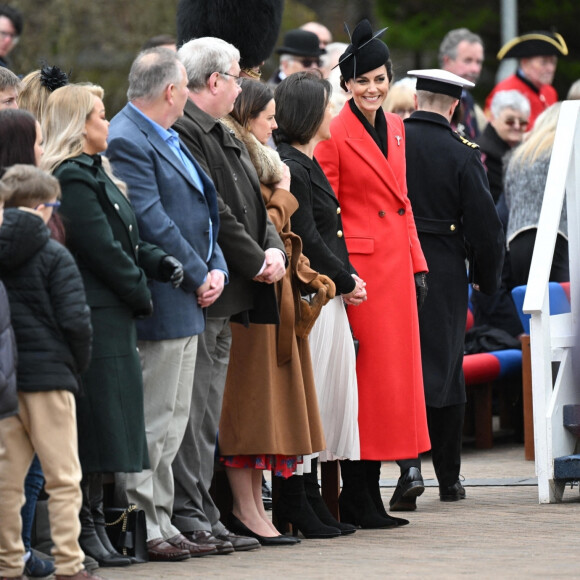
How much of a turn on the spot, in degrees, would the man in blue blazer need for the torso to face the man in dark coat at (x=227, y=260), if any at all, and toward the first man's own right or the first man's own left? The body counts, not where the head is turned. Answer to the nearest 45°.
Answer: approximately 45° to the first man's own left

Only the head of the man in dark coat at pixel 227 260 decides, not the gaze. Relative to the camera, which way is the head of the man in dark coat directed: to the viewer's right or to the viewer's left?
to the viewer's right

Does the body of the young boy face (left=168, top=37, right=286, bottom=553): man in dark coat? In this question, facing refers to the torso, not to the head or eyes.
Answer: yes

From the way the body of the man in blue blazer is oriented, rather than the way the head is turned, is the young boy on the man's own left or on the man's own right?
on the man's own right

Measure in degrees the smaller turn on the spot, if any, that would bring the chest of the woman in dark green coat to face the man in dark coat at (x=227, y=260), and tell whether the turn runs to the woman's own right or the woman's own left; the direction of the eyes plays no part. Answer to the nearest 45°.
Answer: approximately 45° to the woman's own left

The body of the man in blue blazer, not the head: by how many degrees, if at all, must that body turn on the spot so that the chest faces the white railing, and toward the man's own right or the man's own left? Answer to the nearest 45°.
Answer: approximately 45° to the man's own left

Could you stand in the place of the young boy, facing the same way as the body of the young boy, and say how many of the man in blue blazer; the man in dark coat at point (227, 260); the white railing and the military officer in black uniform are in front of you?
4

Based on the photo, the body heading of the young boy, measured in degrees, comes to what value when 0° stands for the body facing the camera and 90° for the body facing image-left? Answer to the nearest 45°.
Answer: approximately 225°

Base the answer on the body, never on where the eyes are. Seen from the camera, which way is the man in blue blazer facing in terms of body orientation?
to the viewer's right

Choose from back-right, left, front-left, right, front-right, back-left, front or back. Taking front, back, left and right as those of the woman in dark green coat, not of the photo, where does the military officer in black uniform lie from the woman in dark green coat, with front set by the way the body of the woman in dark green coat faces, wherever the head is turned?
front-left

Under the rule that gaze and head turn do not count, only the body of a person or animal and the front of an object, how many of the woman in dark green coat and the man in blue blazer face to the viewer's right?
2

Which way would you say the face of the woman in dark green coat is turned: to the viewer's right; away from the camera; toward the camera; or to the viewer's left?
to the viewer's right

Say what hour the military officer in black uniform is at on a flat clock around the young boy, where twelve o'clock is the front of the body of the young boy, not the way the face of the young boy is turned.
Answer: The military officer in black uniform is roughly at 12 o'clock from the young boy.

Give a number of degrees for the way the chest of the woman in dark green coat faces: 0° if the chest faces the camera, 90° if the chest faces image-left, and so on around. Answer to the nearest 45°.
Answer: approximately 270°
